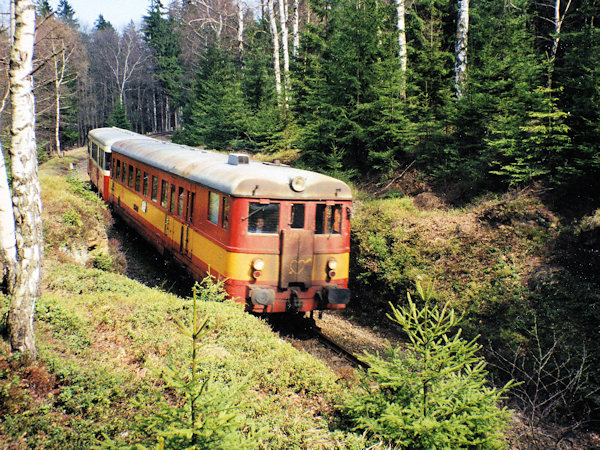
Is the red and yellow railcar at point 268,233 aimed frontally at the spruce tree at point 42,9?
no

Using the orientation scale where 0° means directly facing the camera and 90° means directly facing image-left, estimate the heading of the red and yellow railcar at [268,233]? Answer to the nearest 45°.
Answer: approximately 315°
